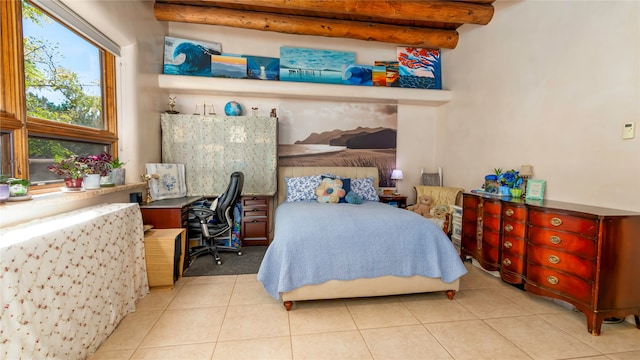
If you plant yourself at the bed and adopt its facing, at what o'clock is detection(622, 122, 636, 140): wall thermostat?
The wall thermostat is roughly at 9 o'clock from the bed.

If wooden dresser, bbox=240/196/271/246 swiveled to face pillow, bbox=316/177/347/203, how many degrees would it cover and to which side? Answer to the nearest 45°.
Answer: approximately 45° to its left

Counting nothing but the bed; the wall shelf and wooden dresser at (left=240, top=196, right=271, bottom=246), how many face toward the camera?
3

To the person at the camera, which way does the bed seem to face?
facing the viewer

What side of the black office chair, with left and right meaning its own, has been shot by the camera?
left

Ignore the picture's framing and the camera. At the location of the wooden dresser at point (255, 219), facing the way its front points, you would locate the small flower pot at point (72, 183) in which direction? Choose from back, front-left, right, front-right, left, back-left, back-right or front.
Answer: front-right

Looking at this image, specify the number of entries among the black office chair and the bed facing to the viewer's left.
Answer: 1

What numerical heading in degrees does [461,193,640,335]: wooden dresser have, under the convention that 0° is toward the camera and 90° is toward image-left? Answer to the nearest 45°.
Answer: approximately 45°

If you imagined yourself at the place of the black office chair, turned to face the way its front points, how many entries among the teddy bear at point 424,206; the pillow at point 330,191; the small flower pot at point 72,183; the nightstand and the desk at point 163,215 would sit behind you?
3
